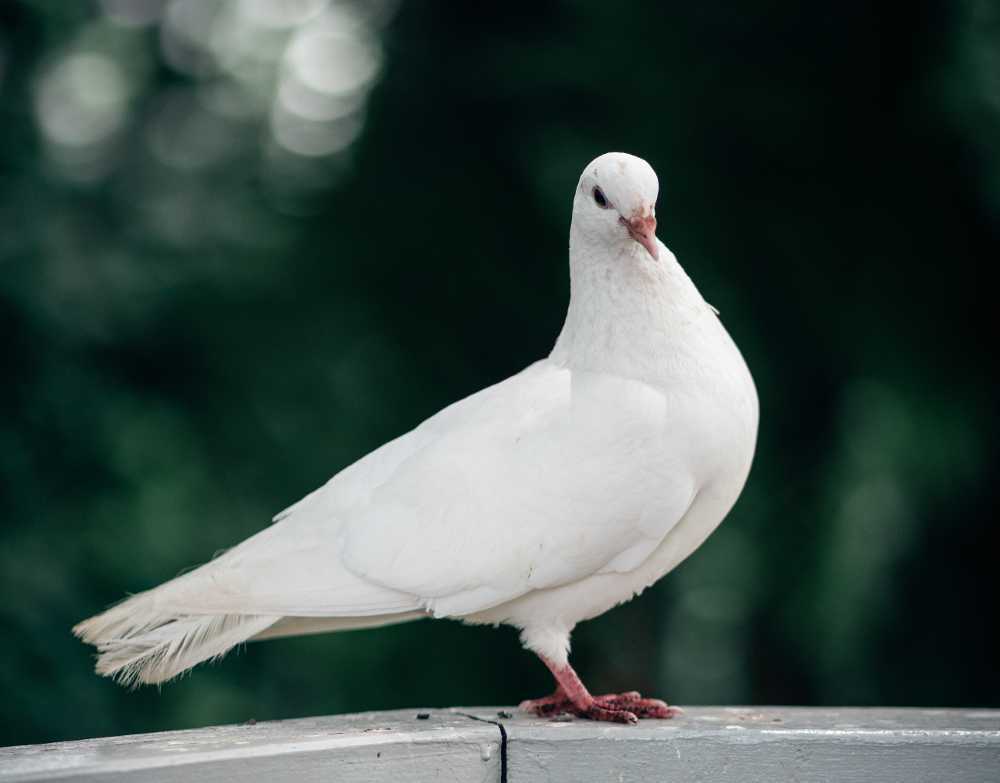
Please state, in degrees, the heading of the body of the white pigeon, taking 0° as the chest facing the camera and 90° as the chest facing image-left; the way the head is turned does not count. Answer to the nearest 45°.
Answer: approximately 270°
